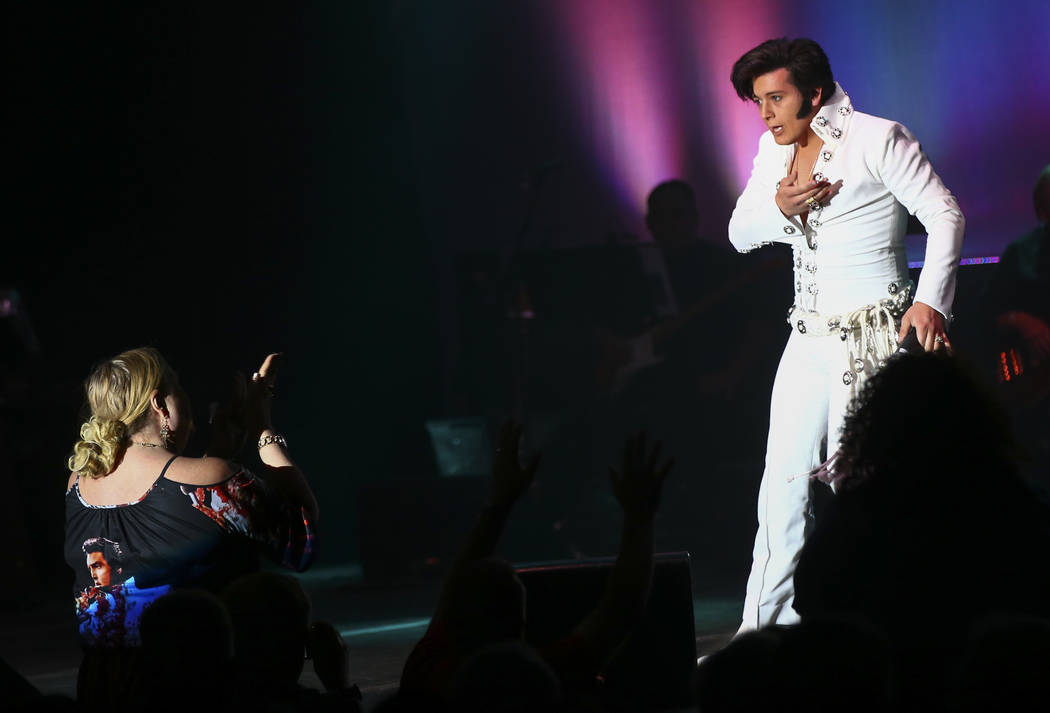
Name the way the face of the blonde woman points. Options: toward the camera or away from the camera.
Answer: away from the camera

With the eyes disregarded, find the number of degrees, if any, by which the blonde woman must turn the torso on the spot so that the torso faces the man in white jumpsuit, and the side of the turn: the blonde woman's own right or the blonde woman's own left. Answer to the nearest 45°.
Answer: approximately 45° to the blonde woman's own right

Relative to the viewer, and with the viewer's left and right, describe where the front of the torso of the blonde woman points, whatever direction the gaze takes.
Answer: facing away from the viewer and to the right of the viewer

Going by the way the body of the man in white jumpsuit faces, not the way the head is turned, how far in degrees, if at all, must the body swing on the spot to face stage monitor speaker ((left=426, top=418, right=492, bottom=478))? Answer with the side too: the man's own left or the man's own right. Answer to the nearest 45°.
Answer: approximately 90° to the man's own right

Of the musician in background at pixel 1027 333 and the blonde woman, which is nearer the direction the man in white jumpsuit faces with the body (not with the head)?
the blonde woman

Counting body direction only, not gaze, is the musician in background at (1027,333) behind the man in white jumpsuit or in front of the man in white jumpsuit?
behind

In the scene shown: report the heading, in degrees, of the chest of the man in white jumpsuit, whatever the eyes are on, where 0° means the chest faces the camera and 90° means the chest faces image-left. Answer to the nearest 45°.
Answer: approximately 45°

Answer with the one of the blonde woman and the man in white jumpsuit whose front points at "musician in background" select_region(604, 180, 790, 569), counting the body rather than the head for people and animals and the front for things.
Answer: the blonde woman
